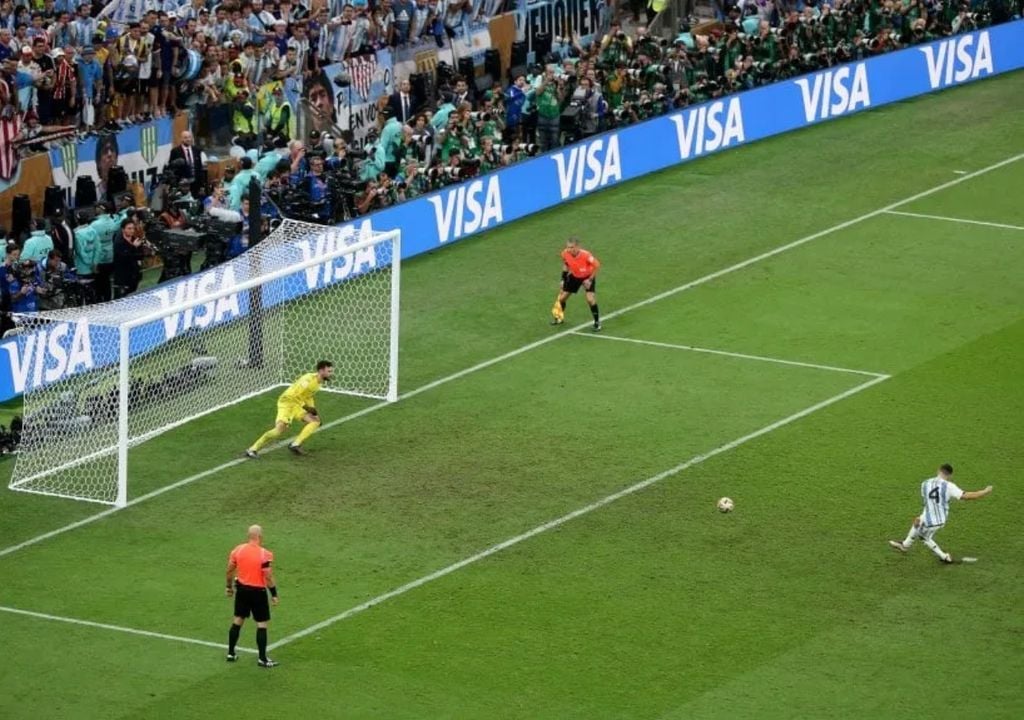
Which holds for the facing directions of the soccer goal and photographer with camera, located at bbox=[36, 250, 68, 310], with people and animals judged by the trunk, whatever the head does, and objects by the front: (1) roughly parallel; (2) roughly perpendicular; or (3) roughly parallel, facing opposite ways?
roughly parallel

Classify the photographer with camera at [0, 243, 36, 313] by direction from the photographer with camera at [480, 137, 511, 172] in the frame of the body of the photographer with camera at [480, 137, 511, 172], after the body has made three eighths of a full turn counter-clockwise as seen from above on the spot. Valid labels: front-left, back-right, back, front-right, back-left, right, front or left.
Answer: back-left

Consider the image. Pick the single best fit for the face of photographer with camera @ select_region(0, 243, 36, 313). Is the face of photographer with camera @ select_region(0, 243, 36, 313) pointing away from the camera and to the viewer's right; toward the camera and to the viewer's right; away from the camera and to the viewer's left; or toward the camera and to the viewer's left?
toward the camera and to the viewer's right

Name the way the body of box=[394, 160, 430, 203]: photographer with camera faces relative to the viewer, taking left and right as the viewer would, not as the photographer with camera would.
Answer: facing the viewer and to the right of the viewer

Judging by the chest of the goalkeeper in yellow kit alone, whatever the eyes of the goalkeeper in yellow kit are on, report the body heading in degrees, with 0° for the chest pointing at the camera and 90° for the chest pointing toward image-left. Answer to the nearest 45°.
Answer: approximately 270°

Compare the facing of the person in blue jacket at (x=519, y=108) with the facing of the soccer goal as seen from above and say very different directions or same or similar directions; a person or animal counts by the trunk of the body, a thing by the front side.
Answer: same or similar directions

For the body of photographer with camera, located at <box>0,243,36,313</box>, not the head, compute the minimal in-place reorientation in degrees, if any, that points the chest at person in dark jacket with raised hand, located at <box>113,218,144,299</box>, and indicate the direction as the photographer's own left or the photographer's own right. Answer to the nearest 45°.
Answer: approximately 90° to the photographer's own left

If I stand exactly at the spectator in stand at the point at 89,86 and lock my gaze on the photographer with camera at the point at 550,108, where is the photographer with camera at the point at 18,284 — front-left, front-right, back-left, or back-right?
back-right

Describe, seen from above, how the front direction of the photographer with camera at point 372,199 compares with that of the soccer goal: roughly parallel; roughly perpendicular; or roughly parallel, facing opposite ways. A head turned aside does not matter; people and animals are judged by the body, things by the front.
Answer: roughly parallel

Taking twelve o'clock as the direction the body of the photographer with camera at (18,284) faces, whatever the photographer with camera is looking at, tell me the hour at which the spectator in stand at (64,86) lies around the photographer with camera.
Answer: The spectator in stand is roughly at 8 o'clock from the photographer with camera.

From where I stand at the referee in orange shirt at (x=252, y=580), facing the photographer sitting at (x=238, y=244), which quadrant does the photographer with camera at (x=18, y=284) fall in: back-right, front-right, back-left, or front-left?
front-left

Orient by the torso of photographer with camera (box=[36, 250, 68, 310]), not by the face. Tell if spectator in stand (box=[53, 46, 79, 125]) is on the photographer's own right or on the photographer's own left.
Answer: on the photographer's own left

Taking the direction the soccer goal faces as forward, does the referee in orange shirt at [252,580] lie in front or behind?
in front

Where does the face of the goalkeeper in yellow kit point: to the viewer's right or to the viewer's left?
to the viewer's right

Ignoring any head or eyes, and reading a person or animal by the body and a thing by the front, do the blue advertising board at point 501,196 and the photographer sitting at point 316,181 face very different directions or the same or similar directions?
same or similar directions

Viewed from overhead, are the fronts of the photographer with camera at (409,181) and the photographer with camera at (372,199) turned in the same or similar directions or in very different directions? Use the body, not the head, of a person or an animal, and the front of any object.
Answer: same or similar directions

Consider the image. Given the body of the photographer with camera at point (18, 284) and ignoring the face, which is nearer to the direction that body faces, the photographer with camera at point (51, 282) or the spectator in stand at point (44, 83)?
the photographer with camera

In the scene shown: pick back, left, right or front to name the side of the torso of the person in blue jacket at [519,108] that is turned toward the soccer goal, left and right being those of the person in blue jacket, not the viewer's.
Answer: right
